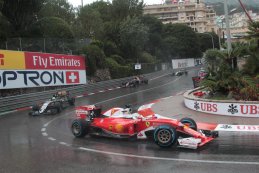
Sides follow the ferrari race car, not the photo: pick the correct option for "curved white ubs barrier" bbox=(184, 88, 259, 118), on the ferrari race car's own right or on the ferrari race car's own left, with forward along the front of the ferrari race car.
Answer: on the ferrari race car's own left

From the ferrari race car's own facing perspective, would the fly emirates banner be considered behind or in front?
behind

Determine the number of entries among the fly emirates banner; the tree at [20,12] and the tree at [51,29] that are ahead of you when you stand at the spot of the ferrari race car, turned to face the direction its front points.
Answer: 0

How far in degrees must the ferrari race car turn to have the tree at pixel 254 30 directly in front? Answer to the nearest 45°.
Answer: approximately 90° to its left

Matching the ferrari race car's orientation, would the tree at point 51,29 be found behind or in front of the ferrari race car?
behind

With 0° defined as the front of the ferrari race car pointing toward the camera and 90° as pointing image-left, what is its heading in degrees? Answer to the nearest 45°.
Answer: approximately 315°

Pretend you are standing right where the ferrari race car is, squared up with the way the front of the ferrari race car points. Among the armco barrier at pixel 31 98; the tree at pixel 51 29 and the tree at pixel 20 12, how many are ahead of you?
0

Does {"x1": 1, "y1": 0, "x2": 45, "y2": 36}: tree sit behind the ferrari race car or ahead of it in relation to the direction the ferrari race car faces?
behind
